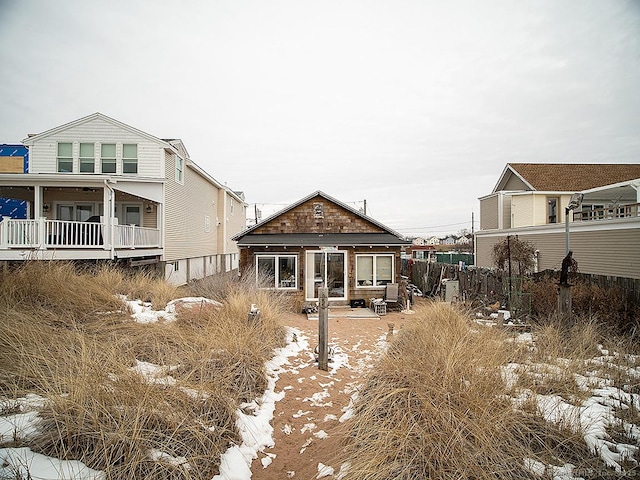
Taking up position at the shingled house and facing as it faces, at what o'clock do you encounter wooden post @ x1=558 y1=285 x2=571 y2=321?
The wooden post is roughly at 11 o'clock from the shingled house.

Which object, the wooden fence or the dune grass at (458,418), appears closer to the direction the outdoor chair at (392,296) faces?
the dune grass

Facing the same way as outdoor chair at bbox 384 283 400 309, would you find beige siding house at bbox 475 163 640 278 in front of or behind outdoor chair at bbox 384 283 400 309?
behind

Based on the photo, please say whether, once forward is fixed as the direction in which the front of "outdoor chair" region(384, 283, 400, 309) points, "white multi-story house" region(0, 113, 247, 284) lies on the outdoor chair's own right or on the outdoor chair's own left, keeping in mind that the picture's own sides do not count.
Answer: on the outdoor chair's own right

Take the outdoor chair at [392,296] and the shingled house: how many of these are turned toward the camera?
2

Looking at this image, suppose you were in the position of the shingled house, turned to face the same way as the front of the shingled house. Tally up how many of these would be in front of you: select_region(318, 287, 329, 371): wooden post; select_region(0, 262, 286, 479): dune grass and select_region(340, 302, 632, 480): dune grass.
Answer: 3

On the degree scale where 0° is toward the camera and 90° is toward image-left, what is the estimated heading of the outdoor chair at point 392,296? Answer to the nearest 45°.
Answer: approximately 0°

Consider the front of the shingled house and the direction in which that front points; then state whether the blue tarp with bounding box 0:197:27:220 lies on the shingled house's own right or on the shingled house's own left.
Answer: on the shingled house's own right
